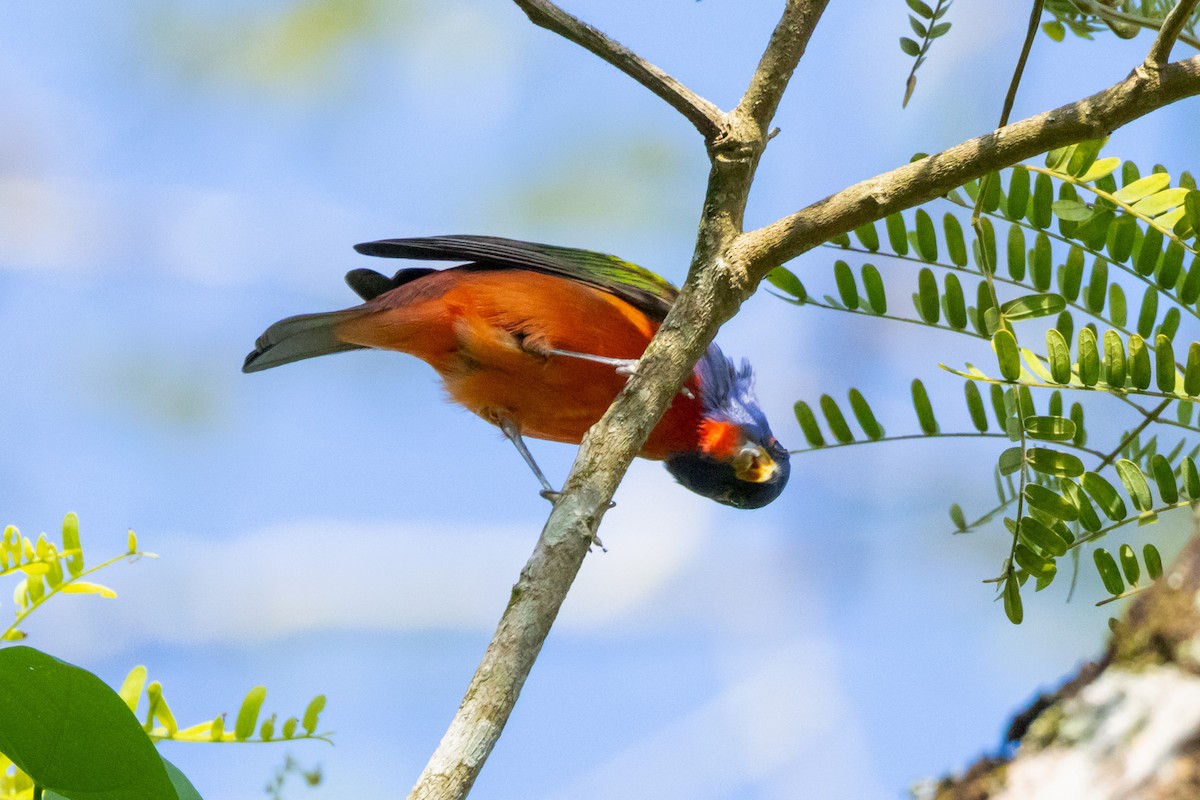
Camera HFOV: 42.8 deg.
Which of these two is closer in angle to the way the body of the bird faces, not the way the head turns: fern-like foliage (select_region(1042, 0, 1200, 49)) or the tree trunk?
the fern-like foliage

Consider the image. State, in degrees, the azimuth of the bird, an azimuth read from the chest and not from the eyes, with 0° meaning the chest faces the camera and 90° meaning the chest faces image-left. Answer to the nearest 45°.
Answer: approximately 270°

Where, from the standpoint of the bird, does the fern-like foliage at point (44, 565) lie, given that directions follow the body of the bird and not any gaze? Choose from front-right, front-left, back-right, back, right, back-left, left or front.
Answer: back-right

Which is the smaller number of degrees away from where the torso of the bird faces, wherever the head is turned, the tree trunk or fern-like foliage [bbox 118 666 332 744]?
the tree trunk

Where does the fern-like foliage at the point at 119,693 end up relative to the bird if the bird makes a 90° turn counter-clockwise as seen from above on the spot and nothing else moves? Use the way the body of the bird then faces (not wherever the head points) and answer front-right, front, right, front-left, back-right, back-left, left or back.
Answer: back-left

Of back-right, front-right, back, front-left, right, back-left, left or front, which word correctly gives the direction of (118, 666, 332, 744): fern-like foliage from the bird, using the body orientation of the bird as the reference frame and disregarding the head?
back-right
